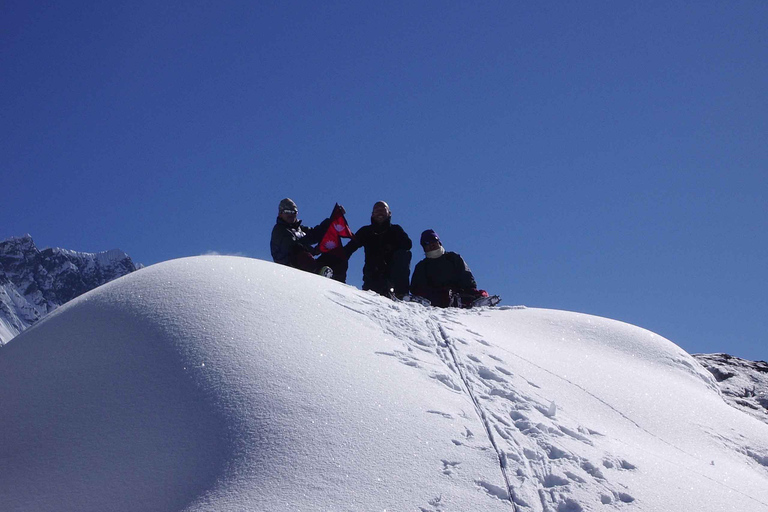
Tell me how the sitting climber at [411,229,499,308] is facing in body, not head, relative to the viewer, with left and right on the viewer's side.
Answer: facing the viewer

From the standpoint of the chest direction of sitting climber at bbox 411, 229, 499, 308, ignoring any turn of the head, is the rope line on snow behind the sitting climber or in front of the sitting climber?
in front
